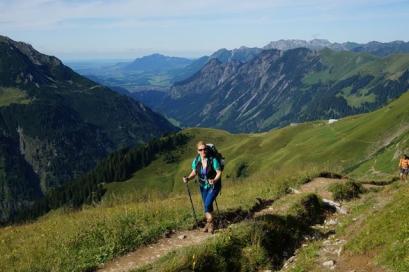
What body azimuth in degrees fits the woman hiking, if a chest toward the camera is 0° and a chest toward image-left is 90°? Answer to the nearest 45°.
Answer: approximately 45°

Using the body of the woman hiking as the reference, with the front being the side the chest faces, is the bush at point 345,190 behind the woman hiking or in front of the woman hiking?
behind
